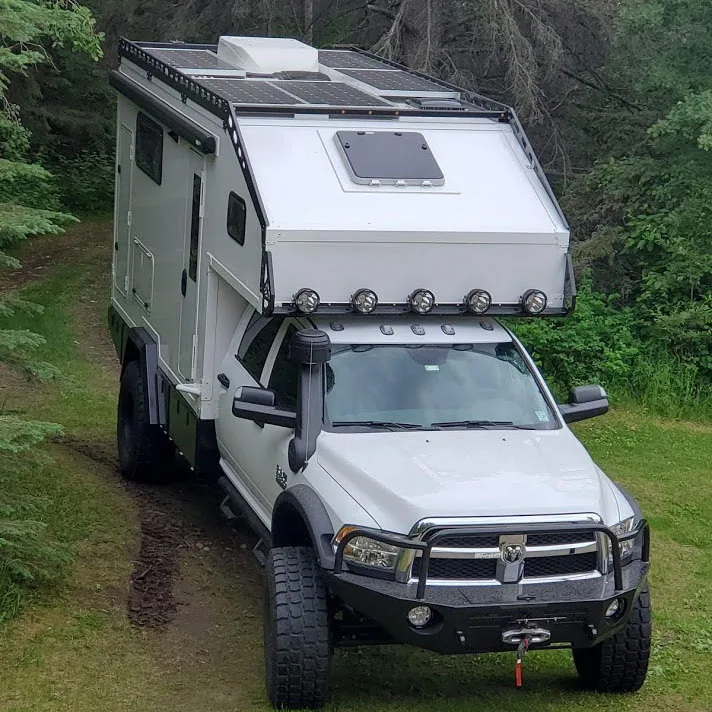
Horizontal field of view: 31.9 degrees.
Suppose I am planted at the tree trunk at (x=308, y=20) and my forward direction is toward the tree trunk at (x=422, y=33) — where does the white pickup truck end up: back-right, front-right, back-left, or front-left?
front-right

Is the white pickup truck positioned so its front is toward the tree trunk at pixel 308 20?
no

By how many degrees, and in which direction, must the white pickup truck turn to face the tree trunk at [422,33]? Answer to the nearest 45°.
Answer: approximately 135° to its left

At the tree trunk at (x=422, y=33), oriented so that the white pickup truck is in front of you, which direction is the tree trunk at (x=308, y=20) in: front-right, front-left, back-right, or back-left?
back-right

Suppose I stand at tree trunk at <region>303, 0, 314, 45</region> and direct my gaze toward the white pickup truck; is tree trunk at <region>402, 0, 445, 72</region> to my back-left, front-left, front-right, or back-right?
front-left
